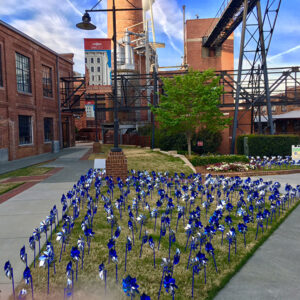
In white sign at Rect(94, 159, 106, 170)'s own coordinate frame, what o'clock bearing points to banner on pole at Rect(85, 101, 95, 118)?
The banner on pole is roughly at 6 o'clock from the white sign.

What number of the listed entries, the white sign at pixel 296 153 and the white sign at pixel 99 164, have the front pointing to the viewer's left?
0

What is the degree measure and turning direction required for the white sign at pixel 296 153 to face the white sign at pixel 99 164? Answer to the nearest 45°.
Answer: approximately 45° to its right

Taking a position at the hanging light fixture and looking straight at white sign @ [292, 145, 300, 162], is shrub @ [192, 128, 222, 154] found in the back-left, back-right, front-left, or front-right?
front-left

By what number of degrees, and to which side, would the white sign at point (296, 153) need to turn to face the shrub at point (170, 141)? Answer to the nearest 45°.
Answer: approximately 135° to its right

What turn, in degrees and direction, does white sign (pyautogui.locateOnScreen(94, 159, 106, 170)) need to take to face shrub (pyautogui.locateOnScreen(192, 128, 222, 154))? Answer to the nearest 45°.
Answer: approximately 135° to its left

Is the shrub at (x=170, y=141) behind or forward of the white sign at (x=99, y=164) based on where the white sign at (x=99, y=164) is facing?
behind

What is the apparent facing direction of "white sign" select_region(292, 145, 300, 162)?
toward the camera

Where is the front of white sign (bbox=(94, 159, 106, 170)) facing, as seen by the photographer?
facing the viewer
